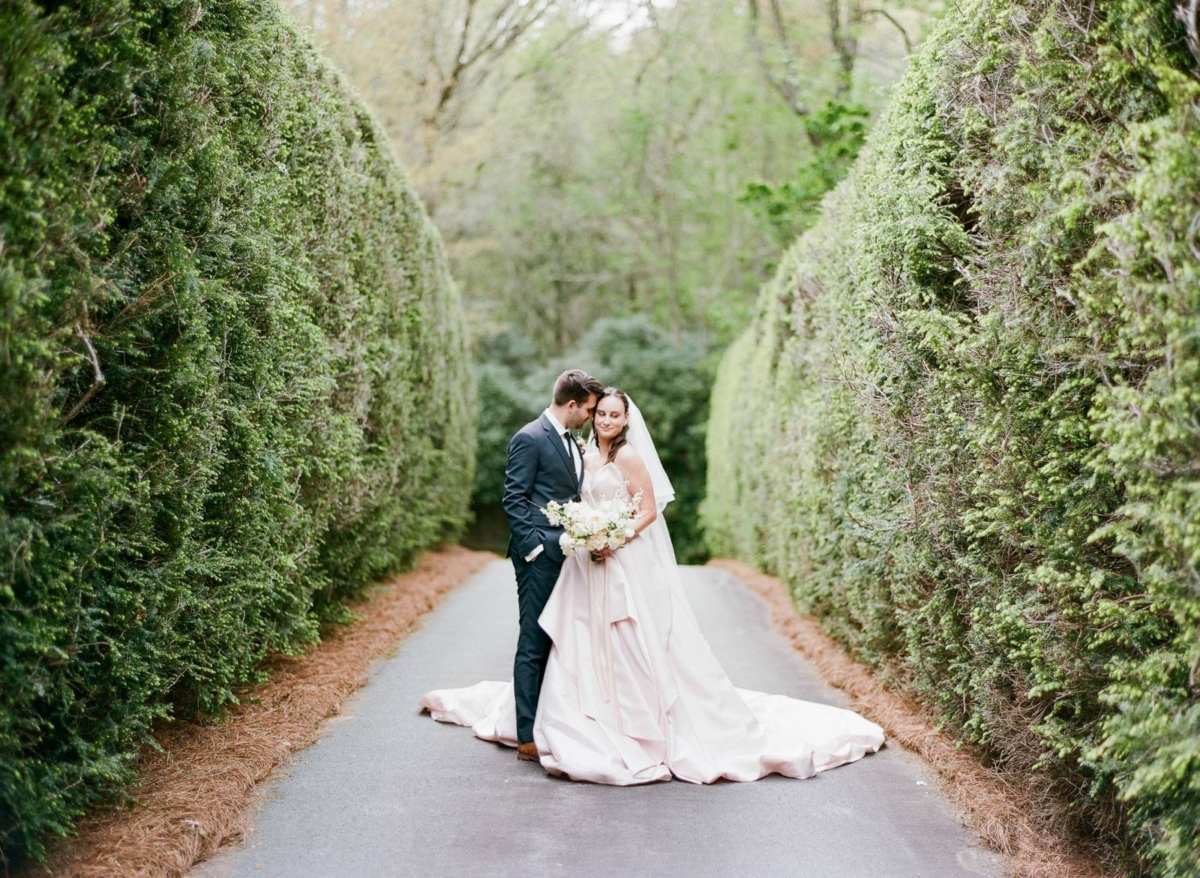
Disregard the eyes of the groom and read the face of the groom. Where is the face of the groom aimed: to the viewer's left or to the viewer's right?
to the viewer's right

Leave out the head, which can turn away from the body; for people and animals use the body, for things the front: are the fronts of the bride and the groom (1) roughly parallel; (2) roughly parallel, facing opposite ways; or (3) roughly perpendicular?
roughly perpendicular

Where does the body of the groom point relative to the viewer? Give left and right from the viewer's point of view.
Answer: facing the viewer and to the right of the viewer

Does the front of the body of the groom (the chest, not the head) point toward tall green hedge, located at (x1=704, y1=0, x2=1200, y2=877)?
yes

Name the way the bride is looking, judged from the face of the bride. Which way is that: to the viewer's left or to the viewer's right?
to the viewer's left

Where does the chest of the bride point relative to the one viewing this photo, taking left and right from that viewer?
facing the viewer and to the left of the viewer
